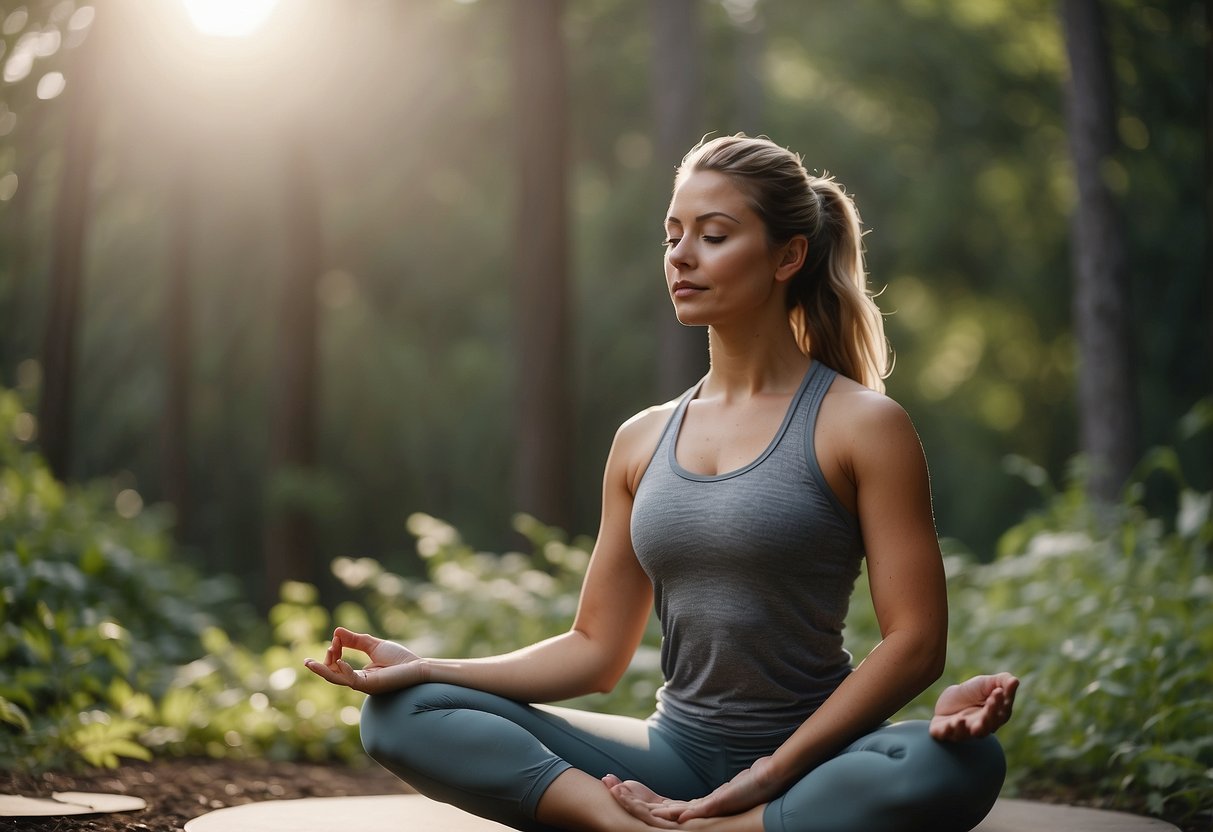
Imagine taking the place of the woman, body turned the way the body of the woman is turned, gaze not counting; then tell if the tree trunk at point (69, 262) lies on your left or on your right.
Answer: on your right

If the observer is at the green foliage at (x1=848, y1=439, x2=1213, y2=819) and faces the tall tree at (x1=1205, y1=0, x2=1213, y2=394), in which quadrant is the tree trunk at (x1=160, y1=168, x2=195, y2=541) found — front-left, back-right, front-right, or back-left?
front-left

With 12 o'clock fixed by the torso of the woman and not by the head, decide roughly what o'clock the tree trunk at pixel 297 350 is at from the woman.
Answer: The tree trunk is roughly at 4 o'clock from the woman.

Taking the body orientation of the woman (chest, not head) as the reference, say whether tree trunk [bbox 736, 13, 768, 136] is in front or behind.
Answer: behind

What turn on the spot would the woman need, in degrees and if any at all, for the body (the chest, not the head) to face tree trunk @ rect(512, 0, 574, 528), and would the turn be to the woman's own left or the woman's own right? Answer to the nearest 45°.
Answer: approximately 135° to the woman's own right

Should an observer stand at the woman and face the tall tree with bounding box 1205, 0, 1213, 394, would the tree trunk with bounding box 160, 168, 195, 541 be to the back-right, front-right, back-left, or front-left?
front-left

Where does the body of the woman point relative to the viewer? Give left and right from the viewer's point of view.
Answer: facing the viewer and to the left of the viewer
